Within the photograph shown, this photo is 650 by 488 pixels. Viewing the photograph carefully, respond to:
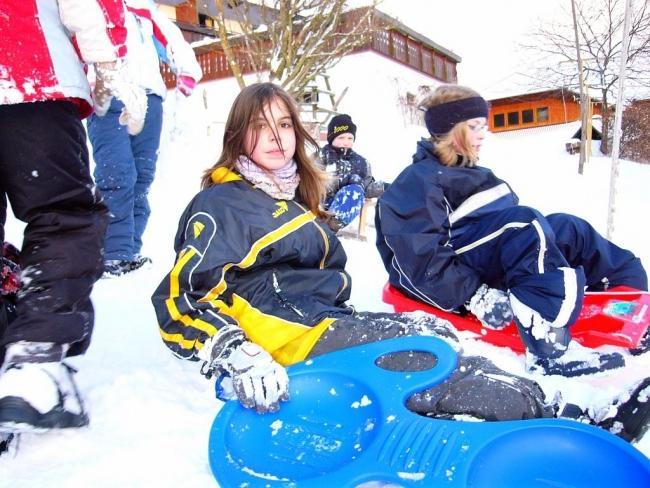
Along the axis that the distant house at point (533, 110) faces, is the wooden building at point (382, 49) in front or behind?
in front

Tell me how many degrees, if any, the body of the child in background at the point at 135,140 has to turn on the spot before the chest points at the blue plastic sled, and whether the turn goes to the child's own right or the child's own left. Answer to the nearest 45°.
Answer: approximately 90° to the child's own right

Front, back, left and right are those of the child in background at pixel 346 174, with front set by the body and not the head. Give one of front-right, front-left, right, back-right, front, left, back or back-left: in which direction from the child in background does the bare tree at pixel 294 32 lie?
back

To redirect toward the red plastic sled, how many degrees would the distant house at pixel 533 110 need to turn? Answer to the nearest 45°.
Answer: approximately 45° to its left

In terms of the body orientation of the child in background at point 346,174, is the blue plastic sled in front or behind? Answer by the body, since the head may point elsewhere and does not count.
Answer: in front

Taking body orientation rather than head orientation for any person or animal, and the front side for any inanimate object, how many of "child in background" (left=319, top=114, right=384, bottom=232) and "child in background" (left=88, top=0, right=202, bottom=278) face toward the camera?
1
